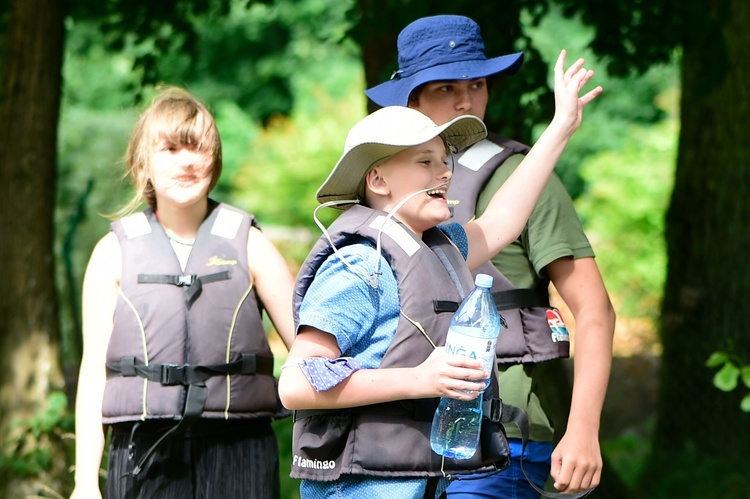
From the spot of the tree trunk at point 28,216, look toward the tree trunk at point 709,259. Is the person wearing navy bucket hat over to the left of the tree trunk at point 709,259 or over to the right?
right

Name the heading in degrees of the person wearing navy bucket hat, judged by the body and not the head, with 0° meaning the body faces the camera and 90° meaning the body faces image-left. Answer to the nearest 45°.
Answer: approximately 45°

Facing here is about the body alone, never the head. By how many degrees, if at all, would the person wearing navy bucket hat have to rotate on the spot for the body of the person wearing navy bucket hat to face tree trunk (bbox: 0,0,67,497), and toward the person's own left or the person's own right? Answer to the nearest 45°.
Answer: approximately 90° to the person's own right

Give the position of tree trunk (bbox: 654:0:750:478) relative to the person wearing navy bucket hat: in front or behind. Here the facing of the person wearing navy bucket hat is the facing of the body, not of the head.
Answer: behind
